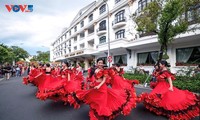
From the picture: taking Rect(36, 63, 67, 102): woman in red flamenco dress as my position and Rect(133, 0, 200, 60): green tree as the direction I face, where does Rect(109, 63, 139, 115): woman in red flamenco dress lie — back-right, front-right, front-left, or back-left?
front-right

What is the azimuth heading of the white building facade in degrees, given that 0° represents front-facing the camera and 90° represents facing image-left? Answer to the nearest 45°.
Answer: approximately 45°

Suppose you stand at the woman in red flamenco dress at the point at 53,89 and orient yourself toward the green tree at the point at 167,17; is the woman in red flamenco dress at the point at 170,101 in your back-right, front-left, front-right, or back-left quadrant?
front-right
